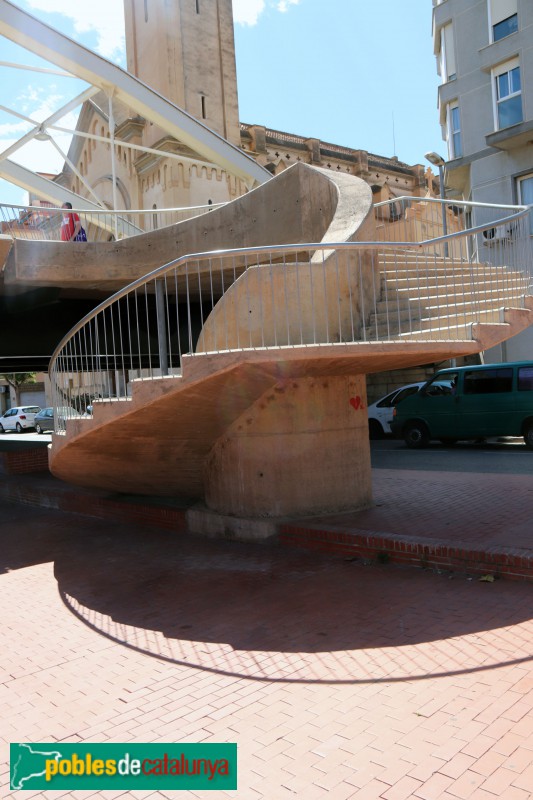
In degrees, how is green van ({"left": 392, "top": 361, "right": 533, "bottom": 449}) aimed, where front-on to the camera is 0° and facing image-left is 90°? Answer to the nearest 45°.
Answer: approximately 90°

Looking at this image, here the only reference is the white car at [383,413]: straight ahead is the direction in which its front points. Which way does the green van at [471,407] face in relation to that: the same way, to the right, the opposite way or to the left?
the same way

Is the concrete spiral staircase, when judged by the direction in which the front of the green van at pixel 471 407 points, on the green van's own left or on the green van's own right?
on the green van's own left

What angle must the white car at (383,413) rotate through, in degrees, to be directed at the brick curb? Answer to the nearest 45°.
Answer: approximately 90° to its left

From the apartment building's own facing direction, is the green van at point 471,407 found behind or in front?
in front

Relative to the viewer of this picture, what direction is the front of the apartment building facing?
facing the viewer and to the left of the viewer

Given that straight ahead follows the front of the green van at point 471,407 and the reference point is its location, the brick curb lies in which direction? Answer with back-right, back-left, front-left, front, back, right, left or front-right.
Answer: left

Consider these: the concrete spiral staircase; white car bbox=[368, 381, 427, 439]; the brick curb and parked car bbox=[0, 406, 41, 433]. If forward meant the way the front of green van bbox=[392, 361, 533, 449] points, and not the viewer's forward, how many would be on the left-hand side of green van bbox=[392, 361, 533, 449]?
2

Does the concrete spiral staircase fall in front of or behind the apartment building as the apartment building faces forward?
in front

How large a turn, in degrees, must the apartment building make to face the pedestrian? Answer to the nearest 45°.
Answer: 0° — it already faces them

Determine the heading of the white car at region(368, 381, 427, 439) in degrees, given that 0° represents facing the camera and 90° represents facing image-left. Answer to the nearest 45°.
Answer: approximately 90°

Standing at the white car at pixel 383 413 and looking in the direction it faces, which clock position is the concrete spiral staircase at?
The concrete spiral staircase is roughly at 9 o'clock from the white car.
